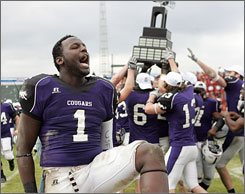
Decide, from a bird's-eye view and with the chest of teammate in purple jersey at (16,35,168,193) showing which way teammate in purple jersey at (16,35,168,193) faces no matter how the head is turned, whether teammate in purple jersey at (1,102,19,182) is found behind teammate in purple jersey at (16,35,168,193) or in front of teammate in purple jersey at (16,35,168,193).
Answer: behind

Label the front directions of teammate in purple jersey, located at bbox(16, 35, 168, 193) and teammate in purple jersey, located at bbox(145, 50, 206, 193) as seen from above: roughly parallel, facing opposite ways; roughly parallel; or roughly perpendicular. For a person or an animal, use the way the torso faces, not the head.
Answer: roughly parallel, facing opposite ways

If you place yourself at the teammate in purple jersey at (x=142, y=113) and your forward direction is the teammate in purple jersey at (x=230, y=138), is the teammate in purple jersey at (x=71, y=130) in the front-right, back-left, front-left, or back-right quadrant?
back-right

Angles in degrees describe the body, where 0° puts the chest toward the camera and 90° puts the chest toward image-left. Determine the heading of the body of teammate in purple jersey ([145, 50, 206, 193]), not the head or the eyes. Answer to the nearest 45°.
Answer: approximately 135°

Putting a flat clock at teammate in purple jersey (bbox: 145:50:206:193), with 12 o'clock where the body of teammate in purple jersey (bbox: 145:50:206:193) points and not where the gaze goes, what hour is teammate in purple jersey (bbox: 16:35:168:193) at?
teammate in purple jersey (bbox: 16:35:168:193) is roughly at 8 o'clock from teammate in purple jersey (bbox: 145:50:206:193).

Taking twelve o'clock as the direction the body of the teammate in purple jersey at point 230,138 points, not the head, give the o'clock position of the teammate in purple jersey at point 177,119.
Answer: the teammate in purple jersey at point 177,119 is roughly at 10 o'clock from the teammate in purple jersey at point 230,138.

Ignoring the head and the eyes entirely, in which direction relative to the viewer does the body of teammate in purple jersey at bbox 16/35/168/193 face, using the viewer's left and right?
facing the viewer and to the right of the viewer
